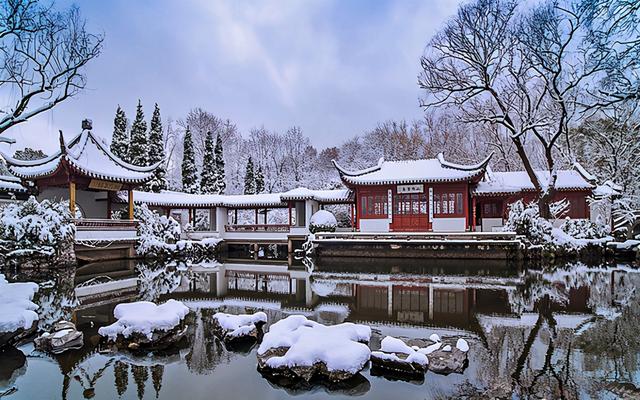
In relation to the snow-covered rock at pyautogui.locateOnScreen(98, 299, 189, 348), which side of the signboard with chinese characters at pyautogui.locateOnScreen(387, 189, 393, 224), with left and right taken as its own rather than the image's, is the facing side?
front

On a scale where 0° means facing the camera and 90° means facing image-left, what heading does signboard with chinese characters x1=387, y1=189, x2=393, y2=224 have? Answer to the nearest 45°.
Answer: approximately 0°

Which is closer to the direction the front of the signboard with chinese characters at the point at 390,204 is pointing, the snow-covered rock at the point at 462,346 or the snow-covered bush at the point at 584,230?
the snow-covered rock

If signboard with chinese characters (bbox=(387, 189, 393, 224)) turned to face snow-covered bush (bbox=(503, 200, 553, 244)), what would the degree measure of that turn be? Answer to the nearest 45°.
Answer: approximately 45° to its left

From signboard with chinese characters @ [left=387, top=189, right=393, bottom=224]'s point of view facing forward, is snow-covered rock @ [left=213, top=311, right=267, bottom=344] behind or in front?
in front

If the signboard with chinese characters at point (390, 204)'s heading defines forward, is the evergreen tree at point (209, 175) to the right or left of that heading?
on its right

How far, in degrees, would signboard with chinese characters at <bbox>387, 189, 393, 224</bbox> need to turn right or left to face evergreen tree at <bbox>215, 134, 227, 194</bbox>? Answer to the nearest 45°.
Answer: approximately 135° to its right

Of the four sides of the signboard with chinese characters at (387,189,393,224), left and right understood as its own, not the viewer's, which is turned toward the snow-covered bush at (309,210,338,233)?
right

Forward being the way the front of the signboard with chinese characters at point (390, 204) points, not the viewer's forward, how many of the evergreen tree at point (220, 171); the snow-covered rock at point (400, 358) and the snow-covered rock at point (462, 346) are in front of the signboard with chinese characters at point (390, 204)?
2

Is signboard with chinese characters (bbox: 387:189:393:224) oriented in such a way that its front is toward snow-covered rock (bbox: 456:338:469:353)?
yes

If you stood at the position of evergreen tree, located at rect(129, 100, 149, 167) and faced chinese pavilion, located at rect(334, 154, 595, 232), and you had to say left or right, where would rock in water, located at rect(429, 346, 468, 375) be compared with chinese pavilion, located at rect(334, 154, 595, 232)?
right

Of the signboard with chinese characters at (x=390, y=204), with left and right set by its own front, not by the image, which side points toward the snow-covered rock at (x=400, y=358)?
front

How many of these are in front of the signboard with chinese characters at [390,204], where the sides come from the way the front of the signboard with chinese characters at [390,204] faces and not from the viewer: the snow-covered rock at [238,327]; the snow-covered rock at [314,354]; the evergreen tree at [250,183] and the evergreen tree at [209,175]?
2

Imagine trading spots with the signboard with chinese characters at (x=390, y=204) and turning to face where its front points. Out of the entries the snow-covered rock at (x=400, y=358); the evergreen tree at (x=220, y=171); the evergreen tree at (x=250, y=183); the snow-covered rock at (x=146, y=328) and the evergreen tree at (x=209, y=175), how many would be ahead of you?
2

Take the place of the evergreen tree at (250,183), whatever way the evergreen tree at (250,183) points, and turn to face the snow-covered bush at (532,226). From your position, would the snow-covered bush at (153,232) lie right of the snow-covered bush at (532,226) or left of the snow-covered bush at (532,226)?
right

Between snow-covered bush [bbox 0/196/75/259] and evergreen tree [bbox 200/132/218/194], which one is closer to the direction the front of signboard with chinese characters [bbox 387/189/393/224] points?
the snow-covered bush

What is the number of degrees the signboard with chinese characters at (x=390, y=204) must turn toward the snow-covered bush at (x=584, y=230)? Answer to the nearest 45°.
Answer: approximately 90° to its left
